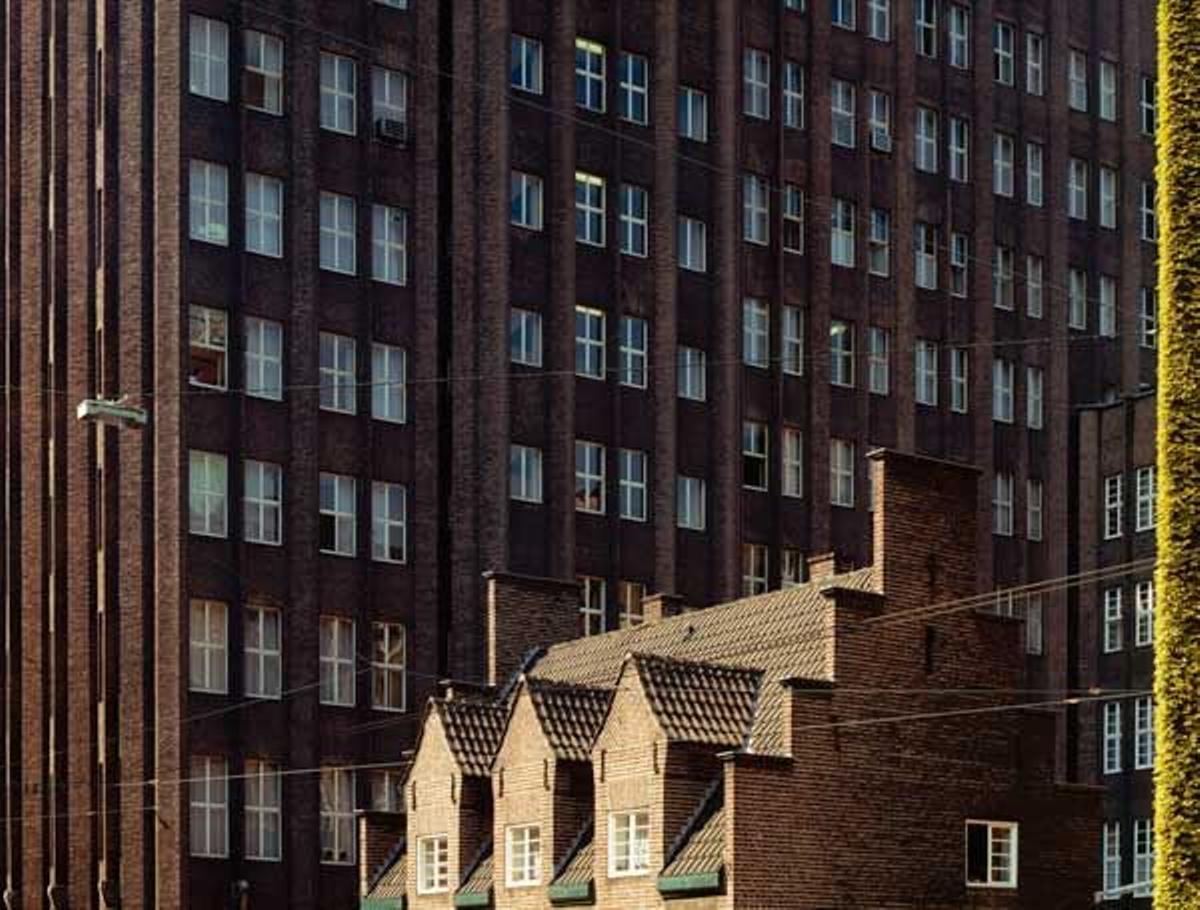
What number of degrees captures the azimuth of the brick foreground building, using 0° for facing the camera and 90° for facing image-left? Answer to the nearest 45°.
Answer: approximately 45°
